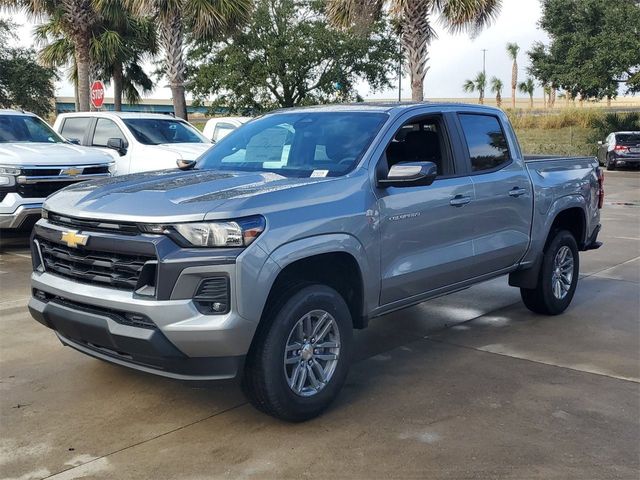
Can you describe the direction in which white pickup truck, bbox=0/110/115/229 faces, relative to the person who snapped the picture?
facing the viewer and to the right of the viewer

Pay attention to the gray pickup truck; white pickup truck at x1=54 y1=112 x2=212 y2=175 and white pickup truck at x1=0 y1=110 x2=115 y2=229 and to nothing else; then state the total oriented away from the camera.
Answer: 0

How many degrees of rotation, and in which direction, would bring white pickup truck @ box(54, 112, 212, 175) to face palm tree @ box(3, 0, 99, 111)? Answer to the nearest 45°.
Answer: approximately 135° to its left

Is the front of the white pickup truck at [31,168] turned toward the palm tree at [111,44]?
no

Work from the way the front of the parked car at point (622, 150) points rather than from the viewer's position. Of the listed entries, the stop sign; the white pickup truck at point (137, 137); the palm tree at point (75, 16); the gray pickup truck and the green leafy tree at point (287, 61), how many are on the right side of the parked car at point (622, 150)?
0

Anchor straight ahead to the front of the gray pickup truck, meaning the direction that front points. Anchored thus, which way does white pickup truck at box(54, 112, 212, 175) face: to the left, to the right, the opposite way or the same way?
to the left

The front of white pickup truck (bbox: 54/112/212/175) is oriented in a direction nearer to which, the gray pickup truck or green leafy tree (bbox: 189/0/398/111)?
the gray pickup truck

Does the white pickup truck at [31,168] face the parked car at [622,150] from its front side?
no

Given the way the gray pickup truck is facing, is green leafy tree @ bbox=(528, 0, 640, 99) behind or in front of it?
behind

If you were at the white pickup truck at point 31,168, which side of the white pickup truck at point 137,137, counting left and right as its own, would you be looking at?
right

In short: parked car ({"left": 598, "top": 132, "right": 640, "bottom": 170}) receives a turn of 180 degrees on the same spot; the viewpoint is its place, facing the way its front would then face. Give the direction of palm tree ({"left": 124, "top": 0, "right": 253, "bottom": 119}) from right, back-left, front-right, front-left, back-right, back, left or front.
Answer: right

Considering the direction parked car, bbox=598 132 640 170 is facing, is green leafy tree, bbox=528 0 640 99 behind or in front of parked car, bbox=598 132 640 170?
in front

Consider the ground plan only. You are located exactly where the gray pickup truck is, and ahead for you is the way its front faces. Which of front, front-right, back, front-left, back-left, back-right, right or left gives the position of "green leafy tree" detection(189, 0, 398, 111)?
back-right

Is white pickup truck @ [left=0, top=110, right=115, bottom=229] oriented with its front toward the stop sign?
no

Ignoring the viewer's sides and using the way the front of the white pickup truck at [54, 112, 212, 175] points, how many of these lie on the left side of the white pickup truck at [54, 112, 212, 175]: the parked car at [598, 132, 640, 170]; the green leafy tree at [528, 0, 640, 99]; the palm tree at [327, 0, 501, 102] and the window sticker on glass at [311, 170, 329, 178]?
3

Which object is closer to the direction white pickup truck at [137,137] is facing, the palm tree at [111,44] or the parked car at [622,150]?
the parked car

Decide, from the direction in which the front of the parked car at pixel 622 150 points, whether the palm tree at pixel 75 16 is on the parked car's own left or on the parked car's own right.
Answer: on the parked car's own left

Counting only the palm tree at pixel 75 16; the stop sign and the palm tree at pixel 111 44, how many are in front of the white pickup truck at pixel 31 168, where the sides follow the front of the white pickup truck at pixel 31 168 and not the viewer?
0

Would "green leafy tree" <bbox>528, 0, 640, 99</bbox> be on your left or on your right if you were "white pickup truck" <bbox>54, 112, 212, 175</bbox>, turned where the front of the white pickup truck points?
on your left

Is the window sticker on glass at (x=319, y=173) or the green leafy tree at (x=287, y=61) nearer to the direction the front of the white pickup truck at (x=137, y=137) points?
the window sticker on glass

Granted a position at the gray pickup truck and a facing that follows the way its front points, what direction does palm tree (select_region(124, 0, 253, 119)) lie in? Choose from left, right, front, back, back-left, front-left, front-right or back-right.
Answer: back-right
